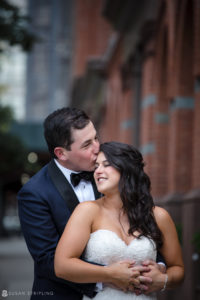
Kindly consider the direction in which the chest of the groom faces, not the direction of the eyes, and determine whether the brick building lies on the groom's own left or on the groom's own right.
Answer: on the groom's own left

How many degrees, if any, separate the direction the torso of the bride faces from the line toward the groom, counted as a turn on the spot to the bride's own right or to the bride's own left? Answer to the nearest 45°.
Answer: approximately 135° to the bride's own right

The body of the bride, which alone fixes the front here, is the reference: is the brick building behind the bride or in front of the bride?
behind

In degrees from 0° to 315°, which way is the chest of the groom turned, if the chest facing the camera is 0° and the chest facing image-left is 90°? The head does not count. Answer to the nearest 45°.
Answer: approximately 315°

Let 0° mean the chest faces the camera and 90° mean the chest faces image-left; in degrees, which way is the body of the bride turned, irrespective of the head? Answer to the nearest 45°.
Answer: approximately 0°
